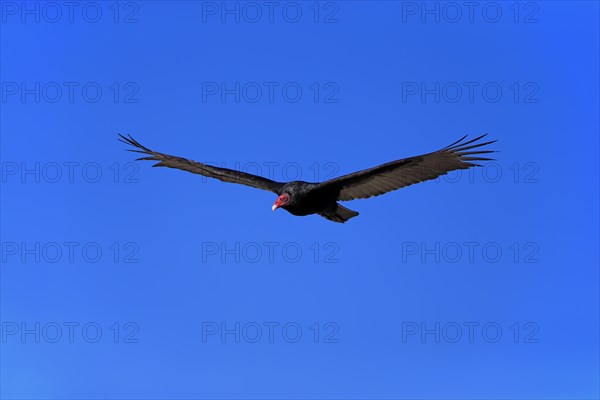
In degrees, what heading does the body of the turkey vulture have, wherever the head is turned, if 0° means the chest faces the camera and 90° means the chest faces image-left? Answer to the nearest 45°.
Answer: approximately 45°
